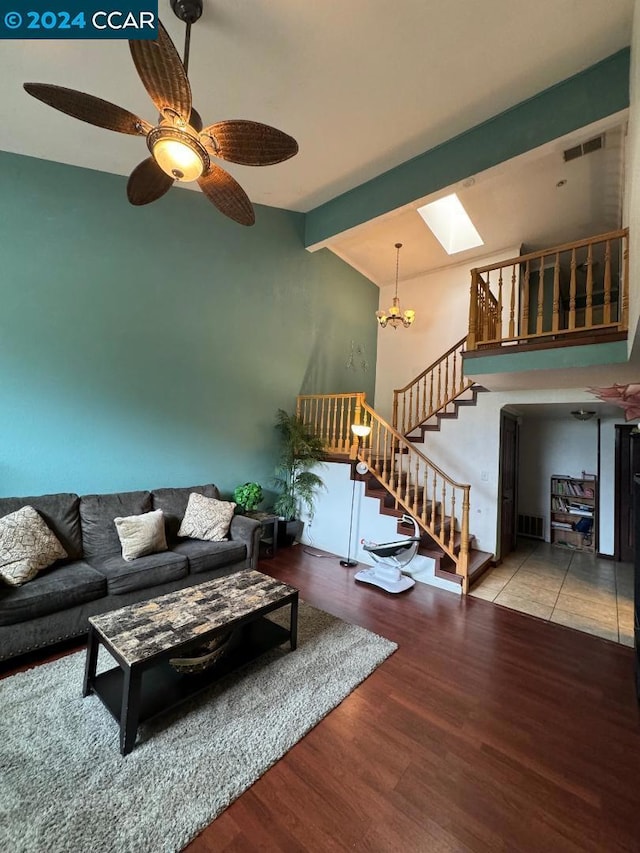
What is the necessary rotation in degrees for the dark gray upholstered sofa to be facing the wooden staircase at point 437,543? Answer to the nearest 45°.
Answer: approximately 45° to its left

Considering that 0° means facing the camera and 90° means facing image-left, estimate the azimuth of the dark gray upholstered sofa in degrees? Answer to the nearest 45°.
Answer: approximately 315°

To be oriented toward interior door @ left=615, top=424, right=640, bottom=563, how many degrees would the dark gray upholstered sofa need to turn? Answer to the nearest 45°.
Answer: approximately 45° to its left

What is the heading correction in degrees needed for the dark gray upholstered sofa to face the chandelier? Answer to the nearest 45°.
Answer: approximately 45° to its left

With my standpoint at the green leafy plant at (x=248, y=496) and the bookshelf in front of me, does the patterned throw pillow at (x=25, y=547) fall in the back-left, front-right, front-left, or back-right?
back-right

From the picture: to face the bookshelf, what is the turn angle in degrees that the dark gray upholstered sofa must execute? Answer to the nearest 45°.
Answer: approximately 45° to its left

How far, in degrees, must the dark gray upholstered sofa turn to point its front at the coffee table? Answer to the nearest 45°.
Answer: approximately 45° to its right
